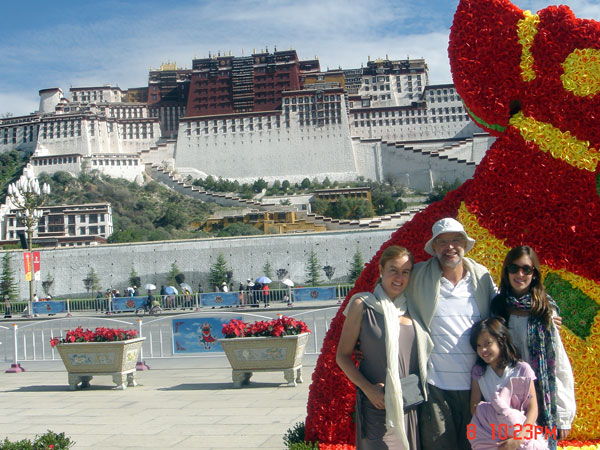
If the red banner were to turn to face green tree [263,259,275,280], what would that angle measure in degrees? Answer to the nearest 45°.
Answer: approximately 135° to its left

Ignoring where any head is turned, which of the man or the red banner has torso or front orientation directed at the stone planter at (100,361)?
the red banner

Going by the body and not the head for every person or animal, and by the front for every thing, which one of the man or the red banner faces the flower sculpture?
the red banner

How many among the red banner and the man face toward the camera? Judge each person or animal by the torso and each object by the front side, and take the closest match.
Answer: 2

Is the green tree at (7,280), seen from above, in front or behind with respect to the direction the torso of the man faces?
behind

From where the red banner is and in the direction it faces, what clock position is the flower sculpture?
The flower sculpture is roughly at 12 o'clock from the red banner.

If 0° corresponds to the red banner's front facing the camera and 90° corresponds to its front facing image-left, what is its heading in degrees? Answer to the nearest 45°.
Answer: approximately 0°

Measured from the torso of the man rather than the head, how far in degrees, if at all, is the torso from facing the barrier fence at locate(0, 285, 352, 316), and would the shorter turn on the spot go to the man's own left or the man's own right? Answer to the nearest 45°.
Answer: approximately 180°

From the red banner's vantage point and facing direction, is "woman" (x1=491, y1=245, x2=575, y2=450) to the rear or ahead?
ahead
